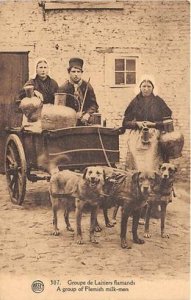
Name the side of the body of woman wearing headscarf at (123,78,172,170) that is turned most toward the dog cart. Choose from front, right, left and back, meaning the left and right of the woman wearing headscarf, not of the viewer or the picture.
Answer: right

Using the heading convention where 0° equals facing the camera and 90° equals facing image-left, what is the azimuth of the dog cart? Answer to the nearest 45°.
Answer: approximately 315°

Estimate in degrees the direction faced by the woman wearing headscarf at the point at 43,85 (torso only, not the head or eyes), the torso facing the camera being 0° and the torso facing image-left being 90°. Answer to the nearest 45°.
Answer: approximately 0°

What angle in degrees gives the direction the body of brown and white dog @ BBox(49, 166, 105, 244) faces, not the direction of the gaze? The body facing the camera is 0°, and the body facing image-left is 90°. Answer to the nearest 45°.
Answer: approximately 315°
